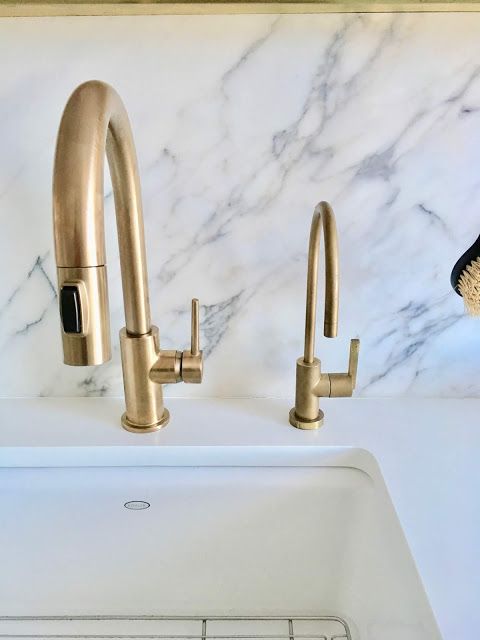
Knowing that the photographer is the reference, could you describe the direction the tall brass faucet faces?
facing the viewer and to the left of the viewer
